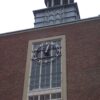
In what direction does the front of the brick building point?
toward the camera

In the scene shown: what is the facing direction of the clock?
toward the camera
